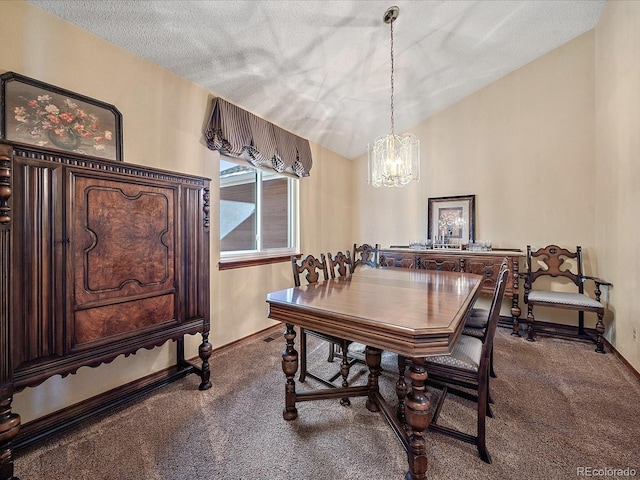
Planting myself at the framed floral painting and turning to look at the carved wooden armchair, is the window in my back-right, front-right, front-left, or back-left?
front-left

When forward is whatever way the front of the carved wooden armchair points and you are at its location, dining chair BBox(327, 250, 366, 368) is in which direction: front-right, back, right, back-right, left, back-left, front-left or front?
front-right

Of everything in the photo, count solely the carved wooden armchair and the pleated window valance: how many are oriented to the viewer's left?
0

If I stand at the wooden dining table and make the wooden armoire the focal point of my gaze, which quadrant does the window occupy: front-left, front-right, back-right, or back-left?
front-right

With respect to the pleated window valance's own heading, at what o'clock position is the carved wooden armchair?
The carved wooden armchair is roughly at 11 o'clock from the pleated window valance.

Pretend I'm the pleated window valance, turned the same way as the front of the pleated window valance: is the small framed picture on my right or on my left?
on my left

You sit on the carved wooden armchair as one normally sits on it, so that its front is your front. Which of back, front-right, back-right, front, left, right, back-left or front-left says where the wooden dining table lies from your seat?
front

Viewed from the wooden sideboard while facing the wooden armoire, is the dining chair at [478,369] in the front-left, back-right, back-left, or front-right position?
front-left

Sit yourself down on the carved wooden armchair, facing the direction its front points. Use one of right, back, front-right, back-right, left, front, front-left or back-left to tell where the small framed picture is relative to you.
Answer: right

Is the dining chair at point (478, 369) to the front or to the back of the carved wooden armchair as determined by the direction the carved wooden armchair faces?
to the front

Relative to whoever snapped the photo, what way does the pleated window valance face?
facing the viewer and to the right of the viewer

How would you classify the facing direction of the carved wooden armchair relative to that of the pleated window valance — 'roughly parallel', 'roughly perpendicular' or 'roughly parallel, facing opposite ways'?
roughly perpendicular

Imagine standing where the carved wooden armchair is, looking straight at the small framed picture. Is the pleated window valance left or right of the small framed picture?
left

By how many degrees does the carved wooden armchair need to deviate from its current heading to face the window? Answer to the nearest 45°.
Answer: approximately 45° to its right

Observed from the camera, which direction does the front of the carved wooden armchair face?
facing the viewer
